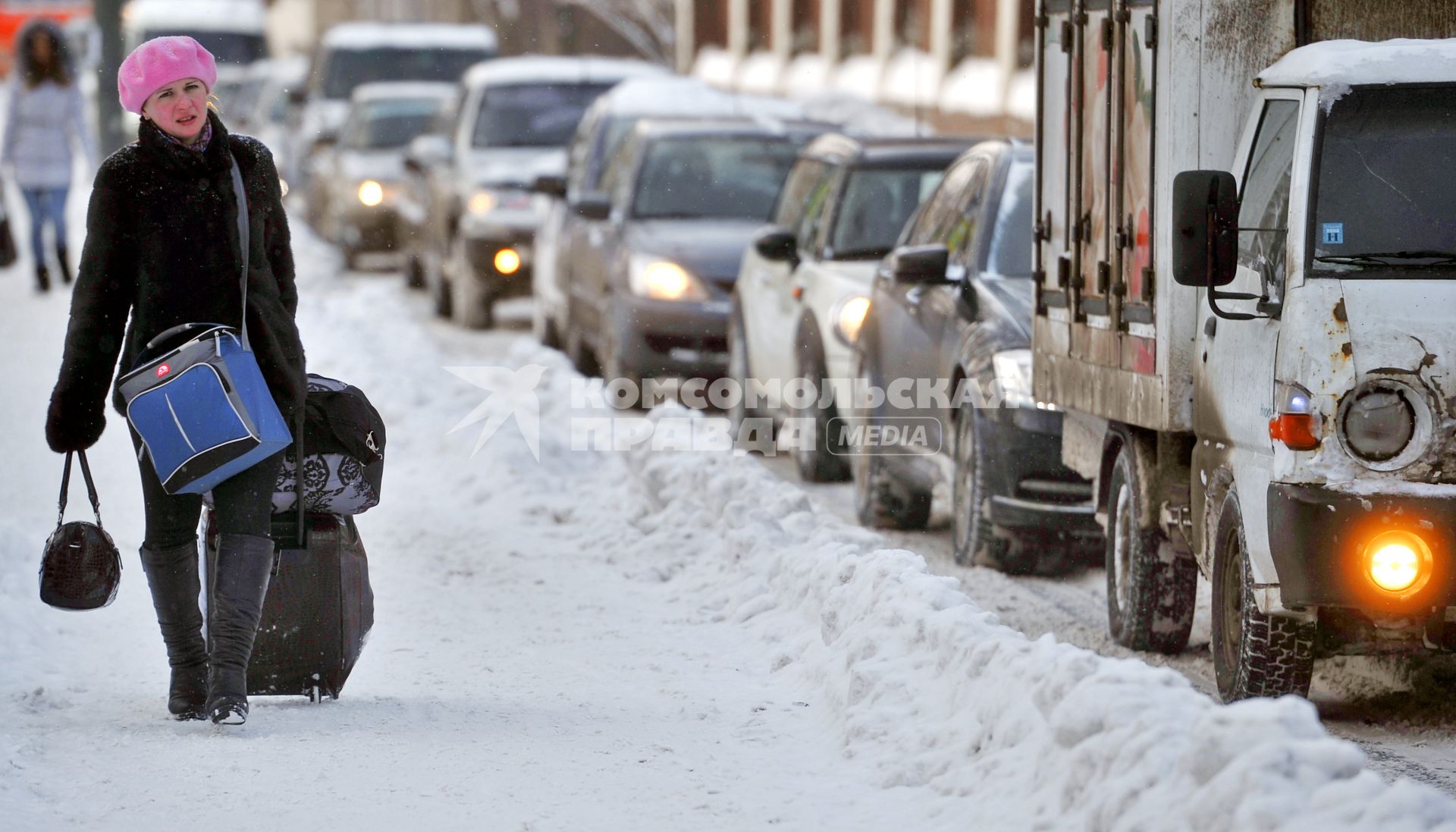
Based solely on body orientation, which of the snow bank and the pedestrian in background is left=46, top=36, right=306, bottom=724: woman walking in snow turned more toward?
the snow bank

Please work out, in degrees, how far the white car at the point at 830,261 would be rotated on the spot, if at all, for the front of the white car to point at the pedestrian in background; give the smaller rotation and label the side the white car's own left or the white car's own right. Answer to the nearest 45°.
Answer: approximately 180°

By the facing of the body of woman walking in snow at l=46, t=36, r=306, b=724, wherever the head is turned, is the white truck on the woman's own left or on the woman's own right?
on the woman's own left

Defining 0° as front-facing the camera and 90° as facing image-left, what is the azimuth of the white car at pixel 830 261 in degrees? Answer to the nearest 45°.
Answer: approximately 315°

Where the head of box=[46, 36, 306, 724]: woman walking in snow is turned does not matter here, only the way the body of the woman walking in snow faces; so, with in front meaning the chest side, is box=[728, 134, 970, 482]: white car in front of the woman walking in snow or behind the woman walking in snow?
behind

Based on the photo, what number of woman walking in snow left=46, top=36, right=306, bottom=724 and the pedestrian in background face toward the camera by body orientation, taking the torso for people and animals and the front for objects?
2

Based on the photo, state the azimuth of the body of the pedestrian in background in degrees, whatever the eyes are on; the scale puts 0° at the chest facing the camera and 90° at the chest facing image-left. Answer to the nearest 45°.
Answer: approximately 0°

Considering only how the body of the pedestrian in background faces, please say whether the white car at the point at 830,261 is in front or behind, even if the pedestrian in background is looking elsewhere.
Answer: in front

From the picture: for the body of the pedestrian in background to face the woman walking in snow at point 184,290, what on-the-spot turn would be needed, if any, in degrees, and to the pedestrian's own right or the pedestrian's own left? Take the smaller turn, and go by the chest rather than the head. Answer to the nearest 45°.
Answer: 0° — they already face them

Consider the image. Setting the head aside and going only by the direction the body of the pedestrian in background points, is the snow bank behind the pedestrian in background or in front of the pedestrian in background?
in front
